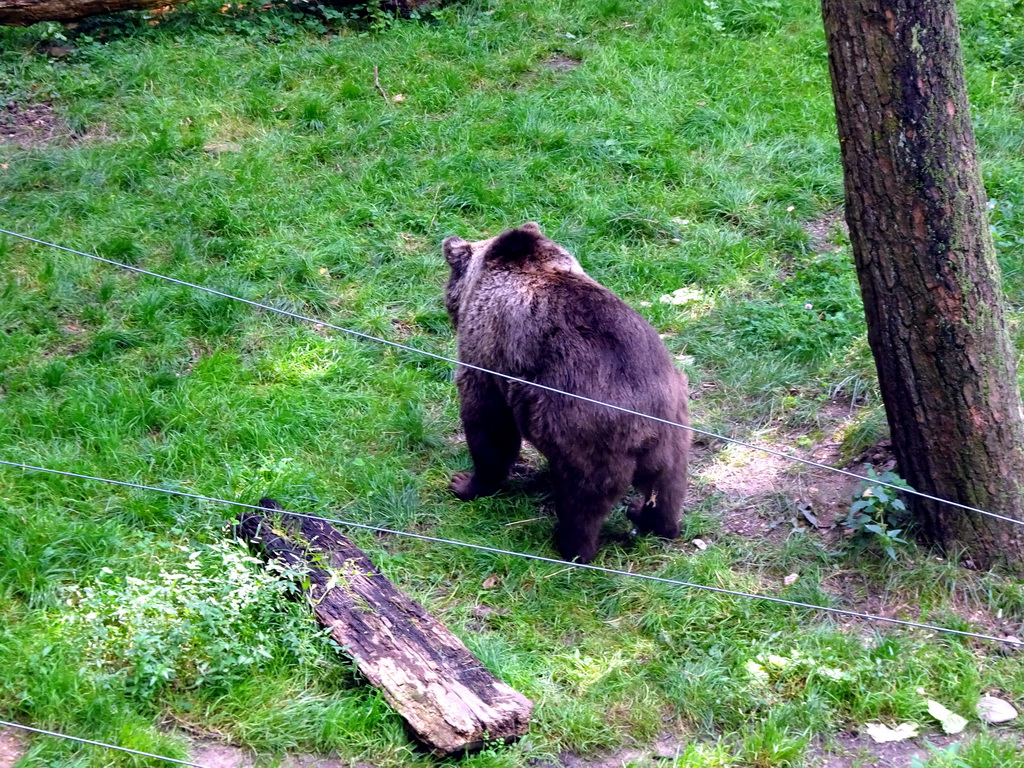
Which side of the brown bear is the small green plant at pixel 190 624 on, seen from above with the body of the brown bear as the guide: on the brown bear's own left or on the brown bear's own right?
on the brown bear's own left

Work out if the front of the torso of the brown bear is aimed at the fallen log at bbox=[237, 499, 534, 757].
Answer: no

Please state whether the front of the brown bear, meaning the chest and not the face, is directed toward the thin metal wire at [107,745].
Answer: no

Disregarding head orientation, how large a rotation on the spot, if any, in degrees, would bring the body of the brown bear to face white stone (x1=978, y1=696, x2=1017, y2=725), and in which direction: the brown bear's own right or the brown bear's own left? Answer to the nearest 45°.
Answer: approximately 180°

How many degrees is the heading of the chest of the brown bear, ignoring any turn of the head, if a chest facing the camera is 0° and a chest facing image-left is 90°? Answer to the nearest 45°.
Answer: approximately 135°

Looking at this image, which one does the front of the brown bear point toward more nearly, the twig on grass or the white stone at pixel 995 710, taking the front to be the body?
the twig on grass

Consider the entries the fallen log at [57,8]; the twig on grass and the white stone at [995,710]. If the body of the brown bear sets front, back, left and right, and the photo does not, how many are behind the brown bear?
1

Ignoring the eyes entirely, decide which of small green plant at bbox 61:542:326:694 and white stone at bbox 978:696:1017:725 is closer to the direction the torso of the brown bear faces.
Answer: the small green plant

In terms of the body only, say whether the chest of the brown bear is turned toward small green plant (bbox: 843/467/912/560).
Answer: no

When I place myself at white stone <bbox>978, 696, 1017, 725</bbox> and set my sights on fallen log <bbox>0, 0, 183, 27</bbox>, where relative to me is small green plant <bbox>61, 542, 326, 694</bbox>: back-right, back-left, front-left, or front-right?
front-left

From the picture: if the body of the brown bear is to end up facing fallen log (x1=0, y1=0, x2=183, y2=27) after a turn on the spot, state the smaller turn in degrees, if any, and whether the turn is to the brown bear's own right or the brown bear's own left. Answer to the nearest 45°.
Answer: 0° — it already faces it

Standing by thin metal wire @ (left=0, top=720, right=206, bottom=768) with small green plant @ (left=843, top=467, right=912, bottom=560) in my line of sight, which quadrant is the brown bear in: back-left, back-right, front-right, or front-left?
front-left

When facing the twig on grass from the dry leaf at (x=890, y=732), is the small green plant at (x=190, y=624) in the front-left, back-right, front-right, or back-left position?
front-left

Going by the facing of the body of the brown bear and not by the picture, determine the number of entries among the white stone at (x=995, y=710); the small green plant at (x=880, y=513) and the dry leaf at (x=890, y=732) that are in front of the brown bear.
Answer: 0

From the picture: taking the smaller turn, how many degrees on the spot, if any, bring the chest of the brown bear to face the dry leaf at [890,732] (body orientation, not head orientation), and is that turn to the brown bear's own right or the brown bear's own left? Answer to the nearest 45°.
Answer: approximately 180°

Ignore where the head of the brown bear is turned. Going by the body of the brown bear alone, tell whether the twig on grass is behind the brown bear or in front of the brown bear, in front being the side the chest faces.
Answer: in front
